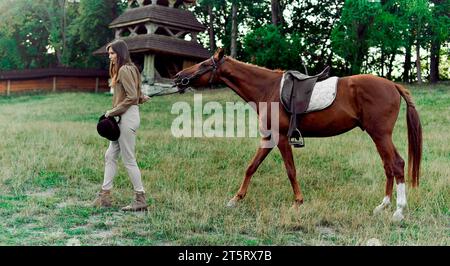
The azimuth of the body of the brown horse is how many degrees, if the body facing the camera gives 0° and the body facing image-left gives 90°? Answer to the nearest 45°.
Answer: approximately 90°

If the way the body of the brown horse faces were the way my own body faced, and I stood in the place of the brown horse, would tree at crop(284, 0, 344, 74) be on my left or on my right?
on my right

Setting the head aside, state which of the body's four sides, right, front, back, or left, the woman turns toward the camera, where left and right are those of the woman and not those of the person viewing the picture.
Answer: left

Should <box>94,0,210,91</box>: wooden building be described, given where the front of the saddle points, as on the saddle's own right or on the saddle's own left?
on the saddle's own right

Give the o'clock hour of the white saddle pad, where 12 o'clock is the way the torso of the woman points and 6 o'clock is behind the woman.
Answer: The white saddle pad is roughly at 6 o'clock from the woman.

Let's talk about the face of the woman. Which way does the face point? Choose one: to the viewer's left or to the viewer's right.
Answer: to the viewer's left

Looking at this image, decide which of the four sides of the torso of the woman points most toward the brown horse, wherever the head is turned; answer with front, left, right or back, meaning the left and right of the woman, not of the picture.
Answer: back

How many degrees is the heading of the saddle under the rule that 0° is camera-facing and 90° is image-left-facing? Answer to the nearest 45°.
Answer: approximately 90°

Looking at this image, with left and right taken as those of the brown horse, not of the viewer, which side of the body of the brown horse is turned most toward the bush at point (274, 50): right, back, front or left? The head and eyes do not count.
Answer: right
